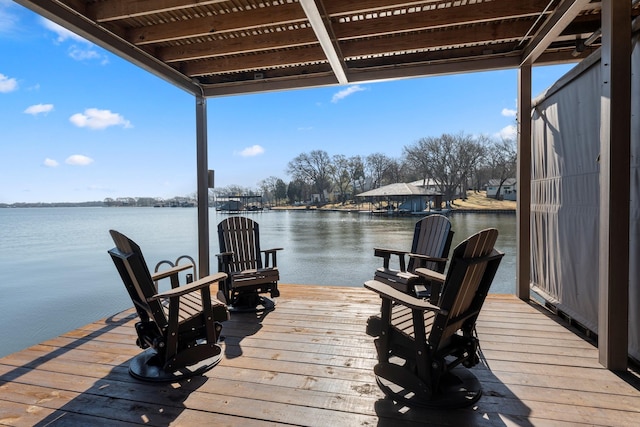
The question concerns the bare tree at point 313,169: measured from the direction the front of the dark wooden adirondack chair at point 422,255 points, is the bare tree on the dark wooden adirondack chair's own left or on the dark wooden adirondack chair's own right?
on the dark wooden adirondack chair's own right

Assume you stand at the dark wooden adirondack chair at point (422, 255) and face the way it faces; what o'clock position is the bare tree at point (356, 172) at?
The bare tree is roughly at 4 o'clock from the dark wooden adirondack chair.

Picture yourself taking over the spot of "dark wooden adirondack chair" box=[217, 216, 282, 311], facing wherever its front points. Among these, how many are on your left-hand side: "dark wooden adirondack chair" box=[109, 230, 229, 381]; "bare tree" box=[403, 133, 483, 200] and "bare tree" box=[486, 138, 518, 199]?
2

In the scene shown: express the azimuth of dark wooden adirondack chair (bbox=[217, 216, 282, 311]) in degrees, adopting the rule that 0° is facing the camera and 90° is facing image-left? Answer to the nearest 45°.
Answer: approximately 315°

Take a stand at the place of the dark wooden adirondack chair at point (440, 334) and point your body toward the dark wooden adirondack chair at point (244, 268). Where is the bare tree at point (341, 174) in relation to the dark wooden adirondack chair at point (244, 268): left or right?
right

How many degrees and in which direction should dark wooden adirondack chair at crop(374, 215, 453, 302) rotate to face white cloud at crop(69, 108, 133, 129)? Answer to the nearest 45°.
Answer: approximately 90° to its right

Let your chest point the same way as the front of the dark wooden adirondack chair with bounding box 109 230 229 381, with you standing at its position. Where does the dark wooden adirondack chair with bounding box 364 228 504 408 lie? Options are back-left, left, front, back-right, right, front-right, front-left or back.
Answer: right
